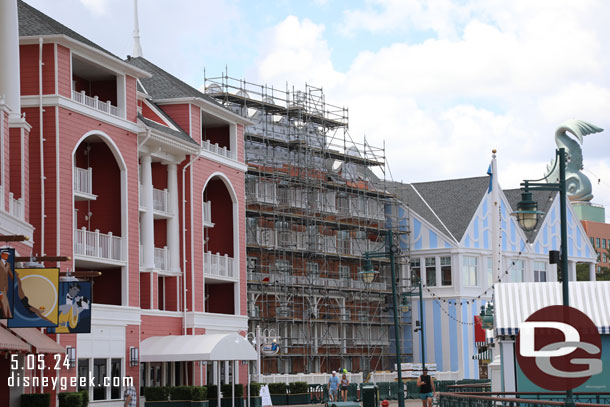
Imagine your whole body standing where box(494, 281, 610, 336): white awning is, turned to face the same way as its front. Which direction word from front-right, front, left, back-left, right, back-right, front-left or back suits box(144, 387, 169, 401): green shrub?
back-right

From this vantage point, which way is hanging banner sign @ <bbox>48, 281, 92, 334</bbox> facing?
toward the camera

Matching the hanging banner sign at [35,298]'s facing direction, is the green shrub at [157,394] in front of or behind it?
behind

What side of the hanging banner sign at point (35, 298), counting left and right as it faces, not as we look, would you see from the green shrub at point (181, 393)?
back

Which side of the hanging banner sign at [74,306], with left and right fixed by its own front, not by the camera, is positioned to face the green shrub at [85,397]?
back

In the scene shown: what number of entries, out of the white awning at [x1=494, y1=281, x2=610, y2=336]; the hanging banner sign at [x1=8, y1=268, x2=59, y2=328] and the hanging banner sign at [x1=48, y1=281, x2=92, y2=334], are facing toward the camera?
3

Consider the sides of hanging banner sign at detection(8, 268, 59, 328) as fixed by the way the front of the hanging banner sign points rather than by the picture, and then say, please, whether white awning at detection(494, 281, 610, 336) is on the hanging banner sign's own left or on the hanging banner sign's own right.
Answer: on the hanging banner sign's own left

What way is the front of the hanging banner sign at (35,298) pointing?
toward the camera

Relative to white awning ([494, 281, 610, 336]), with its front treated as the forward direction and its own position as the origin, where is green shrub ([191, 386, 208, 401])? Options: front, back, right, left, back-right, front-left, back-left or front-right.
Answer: back-right

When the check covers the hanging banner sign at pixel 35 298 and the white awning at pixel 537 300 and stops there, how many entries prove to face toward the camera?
2
